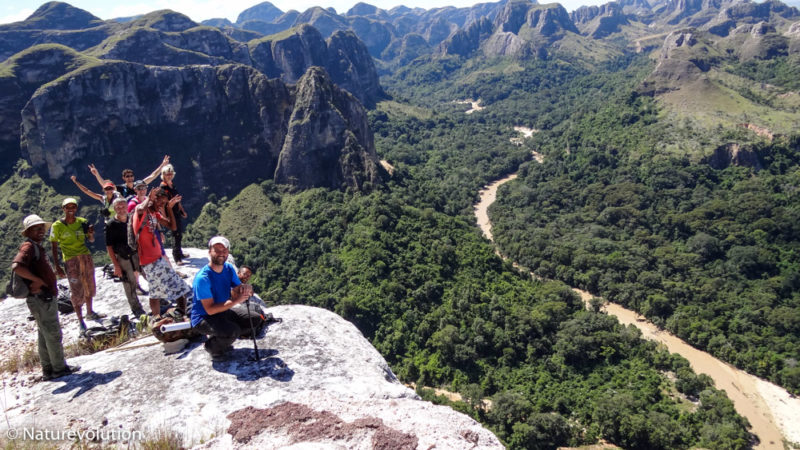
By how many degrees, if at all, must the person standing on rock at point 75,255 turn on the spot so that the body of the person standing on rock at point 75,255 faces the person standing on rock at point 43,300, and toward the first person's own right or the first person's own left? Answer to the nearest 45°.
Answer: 0° — they already face them

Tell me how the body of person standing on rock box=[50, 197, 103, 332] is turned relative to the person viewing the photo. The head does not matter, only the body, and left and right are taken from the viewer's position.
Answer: facing the viewer

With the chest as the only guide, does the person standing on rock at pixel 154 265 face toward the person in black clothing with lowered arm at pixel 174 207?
no

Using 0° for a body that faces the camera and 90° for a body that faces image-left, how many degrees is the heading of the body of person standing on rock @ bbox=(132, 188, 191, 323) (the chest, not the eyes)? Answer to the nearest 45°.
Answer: approximately 315°

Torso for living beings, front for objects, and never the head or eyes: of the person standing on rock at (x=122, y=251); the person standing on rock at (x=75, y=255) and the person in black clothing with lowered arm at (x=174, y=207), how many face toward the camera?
3

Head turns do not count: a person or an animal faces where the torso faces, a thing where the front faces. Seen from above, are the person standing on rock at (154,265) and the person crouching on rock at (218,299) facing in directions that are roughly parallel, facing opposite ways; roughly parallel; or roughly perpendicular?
roughly parallel

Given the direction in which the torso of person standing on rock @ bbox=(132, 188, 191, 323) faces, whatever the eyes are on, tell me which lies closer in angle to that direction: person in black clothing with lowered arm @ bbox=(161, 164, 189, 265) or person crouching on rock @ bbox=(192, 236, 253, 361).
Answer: the person crouching on rock

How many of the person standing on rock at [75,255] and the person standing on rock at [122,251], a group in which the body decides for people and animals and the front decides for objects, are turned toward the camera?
2

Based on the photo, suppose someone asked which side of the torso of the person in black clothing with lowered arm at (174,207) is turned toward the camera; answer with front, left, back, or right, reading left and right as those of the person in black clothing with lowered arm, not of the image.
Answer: front

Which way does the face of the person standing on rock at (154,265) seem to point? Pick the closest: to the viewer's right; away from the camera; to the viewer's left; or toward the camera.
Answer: toward the camera
